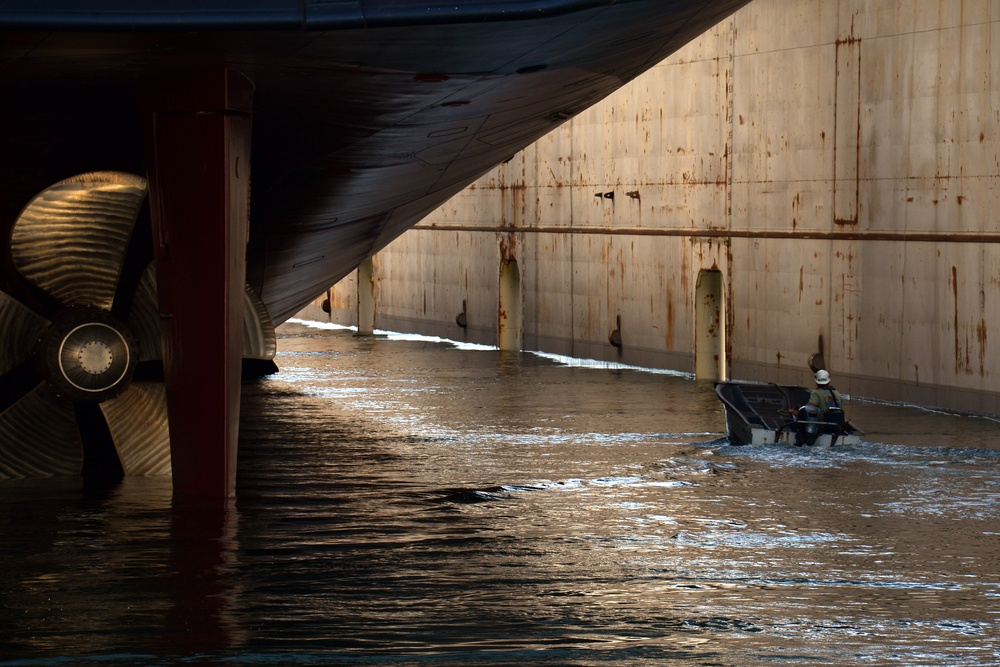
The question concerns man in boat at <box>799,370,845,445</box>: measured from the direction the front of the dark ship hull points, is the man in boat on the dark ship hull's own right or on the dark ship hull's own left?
on the dark ship hull's own right

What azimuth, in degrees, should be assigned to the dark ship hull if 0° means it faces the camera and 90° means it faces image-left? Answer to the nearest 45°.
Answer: approximately 180°
